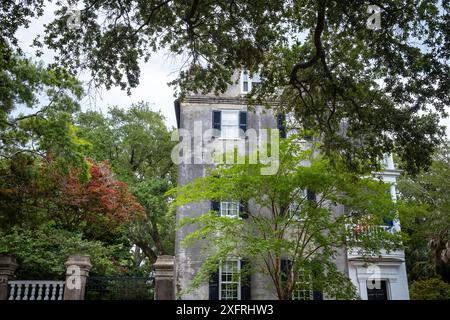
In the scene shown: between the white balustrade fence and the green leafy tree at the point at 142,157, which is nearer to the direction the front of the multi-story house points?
the white balustrade fence

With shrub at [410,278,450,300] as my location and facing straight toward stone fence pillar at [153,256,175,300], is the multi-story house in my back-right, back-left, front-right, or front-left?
front-right

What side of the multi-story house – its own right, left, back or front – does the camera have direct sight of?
front

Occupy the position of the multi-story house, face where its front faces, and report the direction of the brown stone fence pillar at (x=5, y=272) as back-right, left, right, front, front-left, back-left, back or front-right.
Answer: front-right

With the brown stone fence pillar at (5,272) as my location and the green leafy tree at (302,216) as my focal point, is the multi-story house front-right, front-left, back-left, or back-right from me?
front-left

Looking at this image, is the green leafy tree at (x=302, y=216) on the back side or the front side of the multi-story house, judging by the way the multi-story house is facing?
on the front side

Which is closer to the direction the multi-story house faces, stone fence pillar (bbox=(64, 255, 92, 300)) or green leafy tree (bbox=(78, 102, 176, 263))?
the stone fence pillar

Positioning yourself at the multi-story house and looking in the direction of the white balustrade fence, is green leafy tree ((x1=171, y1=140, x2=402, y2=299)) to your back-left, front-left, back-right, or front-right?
front-left

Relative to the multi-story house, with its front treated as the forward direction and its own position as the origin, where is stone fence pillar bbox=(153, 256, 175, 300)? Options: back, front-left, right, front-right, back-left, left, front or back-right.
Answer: front

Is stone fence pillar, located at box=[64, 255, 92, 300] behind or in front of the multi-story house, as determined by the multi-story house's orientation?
in front

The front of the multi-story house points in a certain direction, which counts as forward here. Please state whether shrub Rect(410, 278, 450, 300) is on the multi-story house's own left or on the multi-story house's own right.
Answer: on the multi-story house's own left

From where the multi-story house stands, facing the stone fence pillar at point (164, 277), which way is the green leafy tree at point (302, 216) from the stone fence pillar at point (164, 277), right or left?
left
